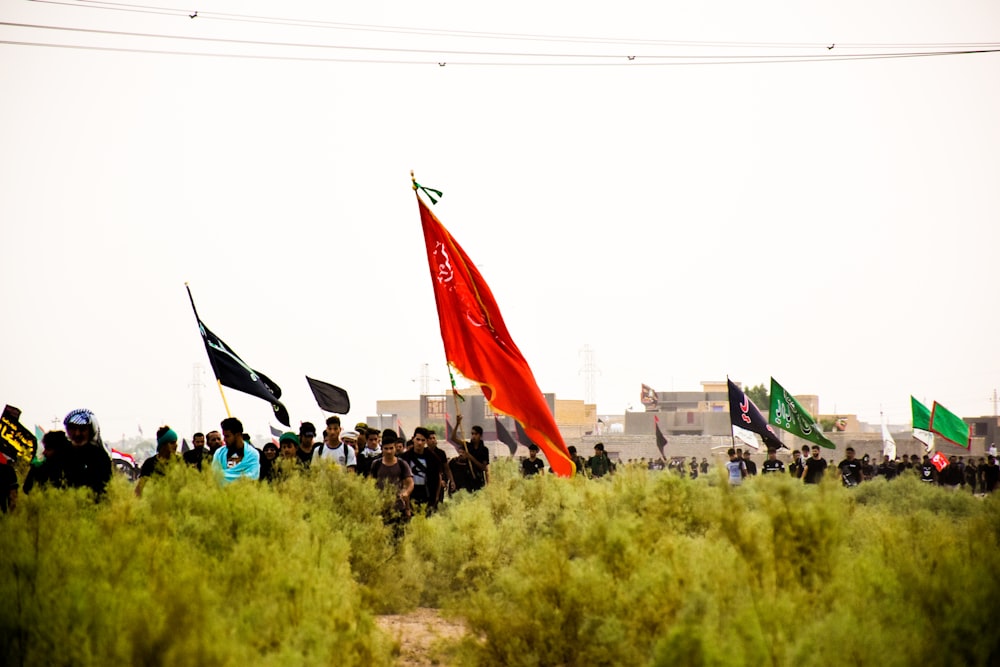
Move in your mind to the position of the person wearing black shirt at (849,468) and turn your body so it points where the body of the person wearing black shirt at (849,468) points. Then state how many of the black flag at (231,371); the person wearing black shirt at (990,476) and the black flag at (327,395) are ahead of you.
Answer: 2

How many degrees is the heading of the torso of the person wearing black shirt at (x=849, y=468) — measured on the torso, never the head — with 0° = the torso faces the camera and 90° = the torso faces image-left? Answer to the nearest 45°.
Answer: approximately 45°

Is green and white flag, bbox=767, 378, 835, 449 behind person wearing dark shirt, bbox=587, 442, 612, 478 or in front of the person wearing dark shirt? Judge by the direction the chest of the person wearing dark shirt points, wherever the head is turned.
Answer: behind

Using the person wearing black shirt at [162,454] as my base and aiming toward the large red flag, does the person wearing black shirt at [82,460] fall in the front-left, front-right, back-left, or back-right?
back-right
